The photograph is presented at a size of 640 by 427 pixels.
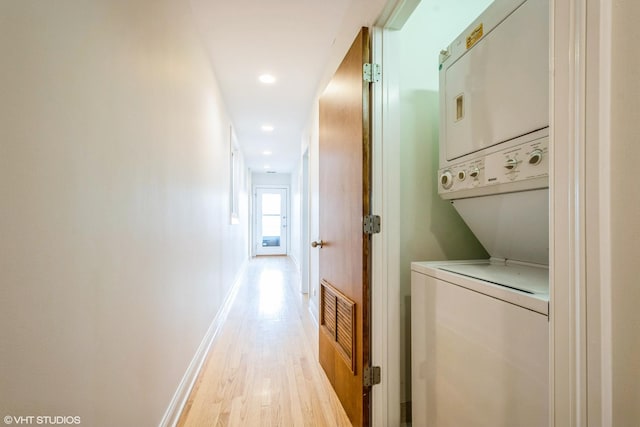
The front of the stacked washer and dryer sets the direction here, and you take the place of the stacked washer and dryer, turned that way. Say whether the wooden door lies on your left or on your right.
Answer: on your right

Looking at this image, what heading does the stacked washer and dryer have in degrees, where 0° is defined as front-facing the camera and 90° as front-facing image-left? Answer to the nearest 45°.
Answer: approximately 45°

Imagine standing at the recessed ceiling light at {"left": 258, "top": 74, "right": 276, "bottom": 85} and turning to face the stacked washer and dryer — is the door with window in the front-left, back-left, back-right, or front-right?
back-left

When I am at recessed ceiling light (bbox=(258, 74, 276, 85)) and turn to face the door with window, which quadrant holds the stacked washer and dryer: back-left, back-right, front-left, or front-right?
back-right

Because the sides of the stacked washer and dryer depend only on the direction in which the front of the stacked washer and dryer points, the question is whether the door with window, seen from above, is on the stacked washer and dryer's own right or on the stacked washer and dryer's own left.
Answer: on the stacked washer and dryer's own right

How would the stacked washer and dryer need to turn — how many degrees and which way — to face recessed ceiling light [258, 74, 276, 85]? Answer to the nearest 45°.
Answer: approximately 90° to its right
